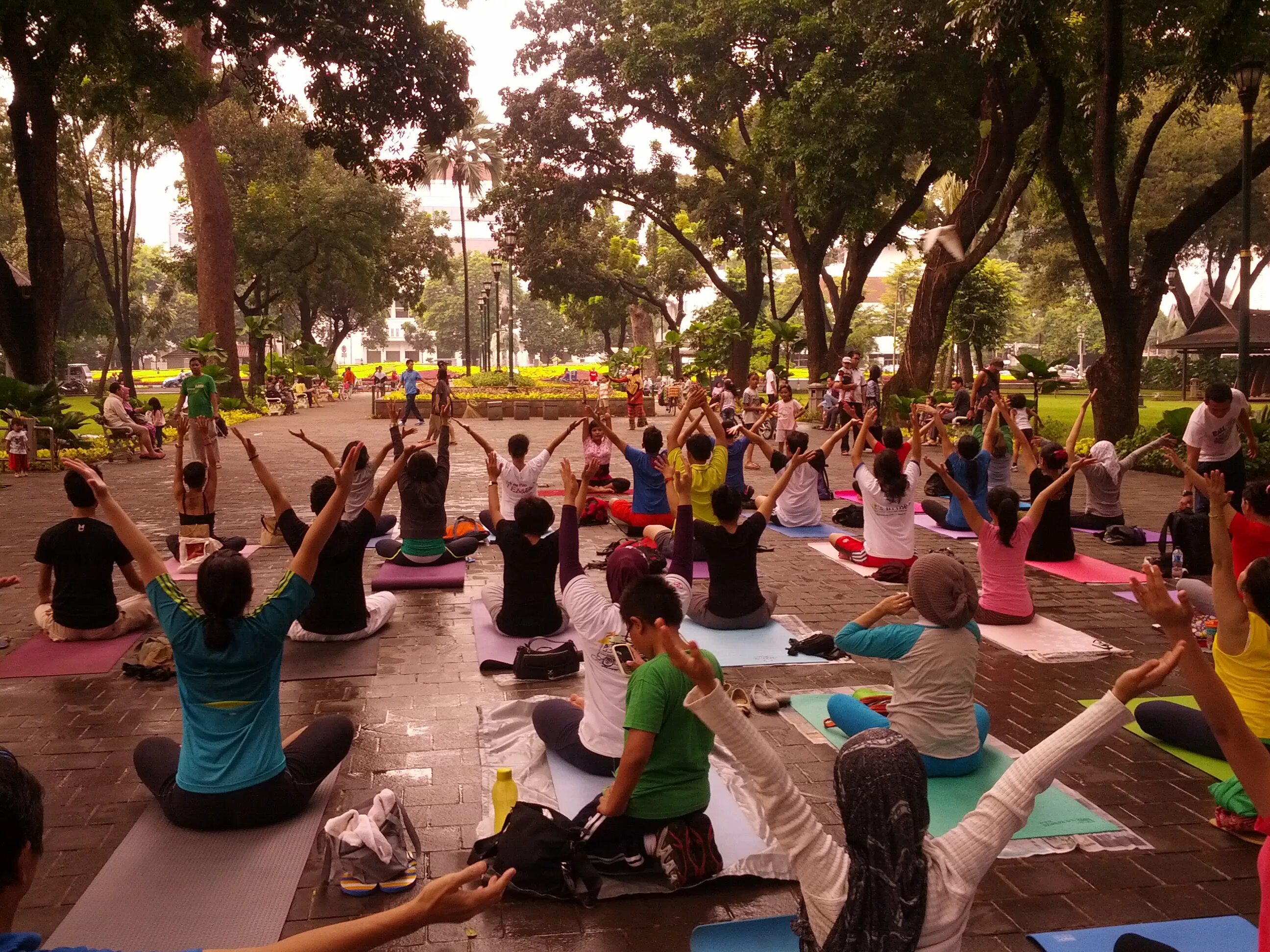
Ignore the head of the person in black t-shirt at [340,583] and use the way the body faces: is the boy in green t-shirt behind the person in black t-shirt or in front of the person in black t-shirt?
behind

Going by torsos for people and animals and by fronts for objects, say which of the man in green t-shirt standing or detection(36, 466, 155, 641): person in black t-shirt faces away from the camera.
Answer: the person in black t-shirt

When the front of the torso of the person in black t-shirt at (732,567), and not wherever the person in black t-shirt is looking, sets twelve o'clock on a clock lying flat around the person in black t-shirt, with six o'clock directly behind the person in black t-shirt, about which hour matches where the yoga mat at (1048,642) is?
The yoga mat is roughly at 3 o'clock from the person in black t-shirt.

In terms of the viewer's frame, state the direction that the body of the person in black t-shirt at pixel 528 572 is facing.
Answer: away from the camera

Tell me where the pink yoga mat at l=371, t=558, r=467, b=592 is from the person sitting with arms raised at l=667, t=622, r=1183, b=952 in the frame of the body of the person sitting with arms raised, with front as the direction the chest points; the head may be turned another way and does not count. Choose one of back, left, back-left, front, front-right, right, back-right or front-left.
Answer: front-left

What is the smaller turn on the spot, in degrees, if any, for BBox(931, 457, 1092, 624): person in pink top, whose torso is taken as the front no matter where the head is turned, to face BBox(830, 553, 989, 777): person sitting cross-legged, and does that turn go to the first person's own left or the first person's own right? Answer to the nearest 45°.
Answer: approximately 180°

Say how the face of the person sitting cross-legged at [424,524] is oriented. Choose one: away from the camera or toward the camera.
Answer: away from the camera

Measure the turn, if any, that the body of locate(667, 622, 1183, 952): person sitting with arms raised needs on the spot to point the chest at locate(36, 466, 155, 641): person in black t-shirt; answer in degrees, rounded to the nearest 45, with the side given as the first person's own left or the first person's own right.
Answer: approximately 45° to the first person's own left

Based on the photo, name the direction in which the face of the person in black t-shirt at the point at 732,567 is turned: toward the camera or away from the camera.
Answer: away from the camera

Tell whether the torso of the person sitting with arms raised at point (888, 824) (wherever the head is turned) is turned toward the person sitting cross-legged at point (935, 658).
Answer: yes

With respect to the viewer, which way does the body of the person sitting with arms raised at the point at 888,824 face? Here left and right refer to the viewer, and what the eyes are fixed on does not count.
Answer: facing away from the viewer

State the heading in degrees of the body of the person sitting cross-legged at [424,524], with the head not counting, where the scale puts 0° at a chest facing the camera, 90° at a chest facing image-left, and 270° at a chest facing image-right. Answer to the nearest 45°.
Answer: approximately 180°

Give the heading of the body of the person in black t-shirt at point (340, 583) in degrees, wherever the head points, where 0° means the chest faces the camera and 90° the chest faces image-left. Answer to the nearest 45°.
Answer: approximately 180°

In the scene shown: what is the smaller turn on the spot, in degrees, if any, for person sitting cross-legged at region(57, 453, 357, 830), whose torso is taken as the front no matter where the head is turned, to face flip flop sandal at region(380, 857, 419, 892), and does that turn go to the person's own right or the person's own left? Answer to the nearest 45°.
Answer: approximately 135° to the person's own right

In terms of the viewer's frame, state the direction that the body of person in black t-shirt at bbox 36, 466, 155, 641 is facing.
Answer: away from the camera

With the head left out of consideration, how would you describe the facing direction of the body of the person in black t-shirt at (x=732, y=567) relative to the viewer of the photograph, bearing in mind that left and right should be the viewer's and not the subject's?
facing away from the viewer

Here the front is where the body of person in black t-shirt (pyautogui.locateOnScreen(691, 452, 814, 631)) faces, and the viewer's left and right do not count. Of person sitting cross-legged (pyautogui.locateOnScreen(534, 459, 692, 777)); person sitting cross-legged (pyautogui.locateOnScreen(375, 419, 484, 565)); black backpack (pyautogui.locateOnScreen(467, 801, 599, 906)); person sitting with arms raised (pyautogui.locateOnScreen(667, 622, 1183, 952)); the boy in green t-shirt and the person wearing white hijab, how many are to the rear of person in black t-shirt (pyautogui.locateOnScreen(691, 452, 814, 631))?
4

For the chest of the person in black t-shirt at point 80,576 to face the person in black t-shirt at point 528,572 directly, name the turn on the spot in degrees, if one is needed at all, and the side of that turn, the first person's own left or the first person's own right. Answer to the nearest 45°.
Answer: approximately 135° to the first person's own right

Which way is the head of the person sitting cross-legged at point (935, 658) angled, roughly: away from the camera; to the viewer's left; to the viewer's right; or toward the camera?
away from the camera
